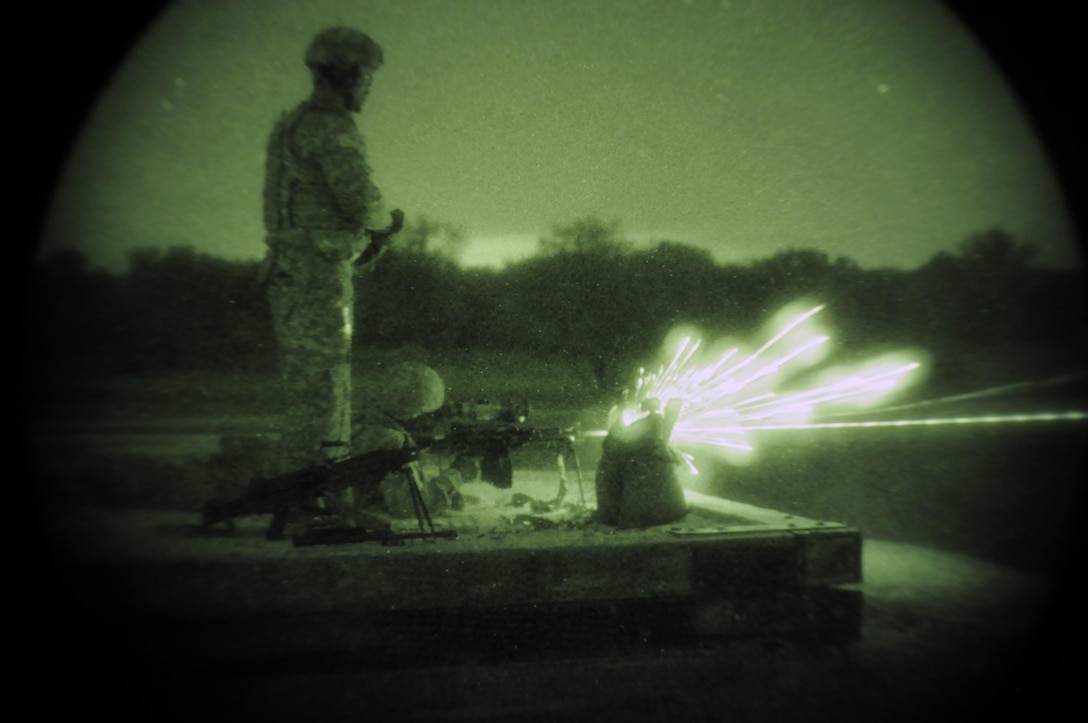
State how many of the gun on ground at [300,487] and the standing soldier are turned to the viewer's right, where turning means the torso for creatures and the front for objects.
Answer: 2

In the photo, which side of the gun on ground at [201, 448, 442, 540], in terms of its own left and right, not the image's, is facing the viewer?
right

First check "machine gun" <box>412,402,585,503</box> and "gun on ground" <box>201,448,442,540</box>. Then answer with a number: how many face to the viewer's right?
2

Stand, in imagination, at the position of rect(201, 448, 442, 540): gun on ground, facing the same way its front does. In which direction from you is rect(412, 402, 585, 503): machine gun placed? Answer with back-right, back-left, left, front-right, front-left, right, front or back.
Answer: front

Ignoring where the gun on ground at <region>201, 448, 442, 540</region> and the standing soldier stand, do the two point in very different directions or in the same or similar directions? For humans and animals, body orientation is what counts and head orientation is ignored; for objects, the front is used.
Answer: same or similar directions

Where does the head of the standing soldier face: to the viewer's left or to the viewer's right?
to the viewer's right

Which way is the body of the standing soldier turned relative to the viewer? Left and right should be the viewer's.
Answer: facing to the right of the viewer

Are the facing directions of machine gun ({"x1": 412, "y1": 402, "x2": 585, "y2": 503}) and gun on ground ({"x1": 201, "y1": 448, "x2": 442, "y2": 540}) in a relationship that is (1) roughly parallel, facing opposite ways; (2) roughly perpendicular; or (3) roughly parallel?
roughly parallel

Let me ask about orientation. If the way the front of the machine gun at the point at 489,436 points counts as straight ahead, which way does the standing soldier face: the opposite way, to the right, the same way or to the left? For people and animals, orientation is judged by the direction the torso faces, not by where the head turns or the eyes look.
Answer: the same way

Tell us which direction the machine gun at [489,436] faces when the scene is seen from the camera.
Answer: facing to the right of the viewer
